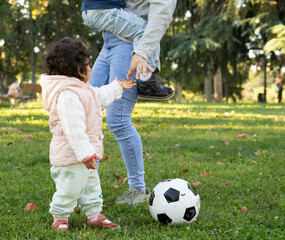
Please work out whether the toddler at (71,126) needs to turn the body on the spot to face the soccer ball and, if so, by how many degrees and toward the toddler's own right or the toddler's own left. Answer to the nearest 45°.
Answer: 0° — they already face it

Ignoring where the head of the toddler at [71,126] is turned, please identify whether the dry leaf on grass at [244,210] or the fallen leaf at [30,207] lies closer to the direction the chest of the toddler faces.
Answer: the dry leaf on grass

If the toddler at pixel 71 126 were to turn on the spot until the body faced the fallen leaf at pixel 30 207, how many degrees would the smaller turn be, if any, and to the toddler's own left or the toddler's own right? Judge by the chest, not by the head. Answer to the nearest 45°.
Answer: approximately 135° to the toddler's own left

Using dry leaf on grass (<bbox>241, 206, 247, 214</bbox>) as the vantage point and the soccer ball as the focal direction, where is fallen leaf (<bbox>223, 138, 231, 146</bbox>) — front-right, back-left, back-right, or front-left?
back-right

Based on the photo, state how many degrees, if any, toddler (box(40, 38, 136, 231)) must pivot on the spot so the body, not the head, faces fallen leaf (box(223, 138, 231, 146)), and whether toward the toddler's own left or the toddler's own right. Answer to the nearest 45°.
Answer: approximately 45° to the toddler's own left

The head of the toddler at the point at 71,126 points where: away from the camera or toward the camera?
away from the camera

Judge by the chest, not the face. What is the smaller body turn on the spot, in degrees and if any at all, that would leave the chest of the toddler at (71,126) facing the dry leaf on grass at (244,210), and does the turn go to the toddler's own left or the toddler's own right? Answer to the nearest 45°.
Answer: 0° — they already face it

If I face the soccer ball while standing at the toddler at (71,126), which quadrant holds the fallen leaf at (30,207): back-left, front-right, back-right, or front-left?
back-left
